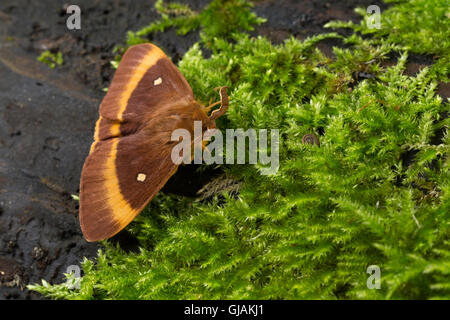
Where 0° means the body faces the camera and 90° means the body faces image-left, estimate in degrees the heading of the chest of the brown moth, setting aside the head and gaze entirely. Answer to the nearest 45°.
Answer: approximately 270°
